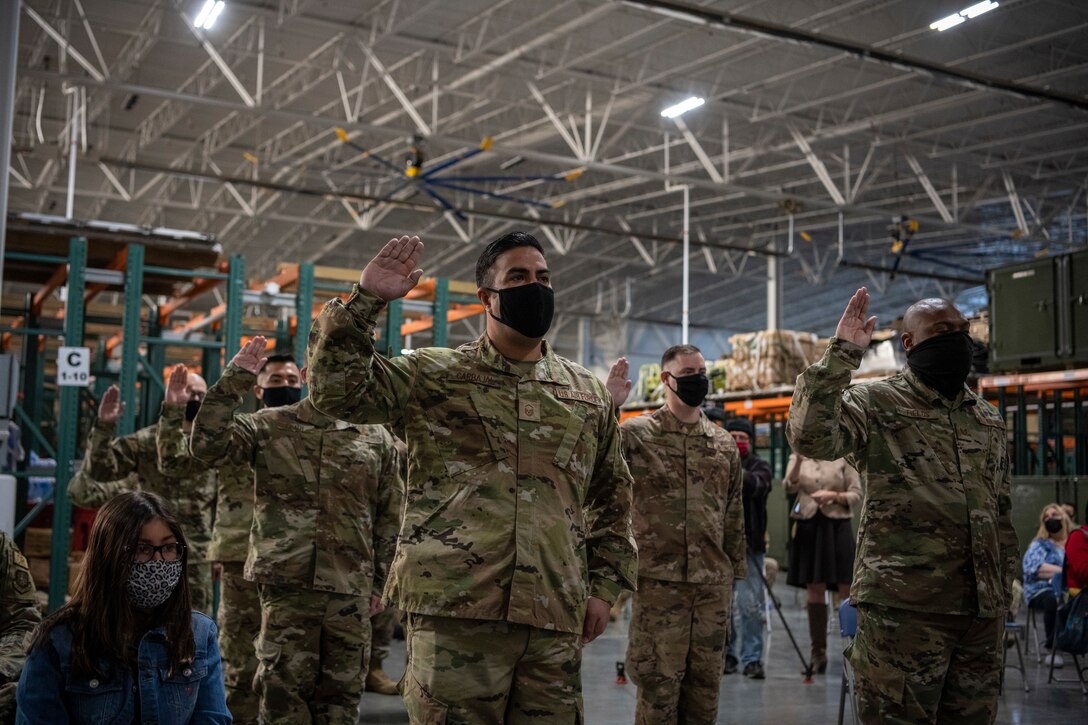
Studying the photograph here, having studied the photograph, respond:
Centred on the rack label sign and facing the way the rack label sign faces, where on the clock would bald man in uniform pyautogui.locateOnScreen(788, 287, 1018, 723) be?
The bald man in uniform is roughly at 11 o'clock from the rack label sign.

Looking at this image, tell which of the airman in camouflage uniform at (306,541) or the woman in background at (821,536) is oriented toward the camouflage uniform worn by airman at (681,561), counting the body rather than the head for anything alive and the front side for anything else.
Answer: the woman in background

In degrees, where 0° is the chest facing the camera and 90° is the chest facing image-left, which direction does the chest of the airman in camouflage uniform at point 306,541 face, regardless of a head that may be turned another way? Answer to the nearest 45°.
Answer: approximately 0°

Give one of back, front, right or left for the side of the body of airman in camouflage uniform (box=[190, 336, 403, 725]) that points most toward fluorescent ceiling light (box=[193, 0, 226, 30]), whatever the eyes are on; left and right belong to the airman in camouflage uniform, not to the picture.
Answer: back

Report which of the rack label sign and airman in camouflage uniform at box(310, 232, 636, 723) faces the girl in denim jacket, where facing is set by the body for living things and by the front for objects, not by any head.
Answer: the rack label sign

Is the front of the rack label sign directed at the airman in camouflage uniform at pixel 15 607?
yes

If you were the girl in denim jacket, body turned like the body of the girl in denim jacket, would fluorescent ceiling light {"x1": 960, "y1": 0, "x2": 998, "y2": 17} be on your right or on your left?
on your left

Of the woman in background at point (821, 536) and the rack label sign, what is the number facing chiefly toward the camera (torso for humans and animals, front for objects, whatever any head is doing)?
2

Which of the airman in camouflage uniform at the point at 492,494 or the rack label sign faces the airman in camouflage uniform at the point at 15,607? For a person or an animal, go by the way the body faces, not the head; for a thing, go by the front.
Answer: the rack label sign

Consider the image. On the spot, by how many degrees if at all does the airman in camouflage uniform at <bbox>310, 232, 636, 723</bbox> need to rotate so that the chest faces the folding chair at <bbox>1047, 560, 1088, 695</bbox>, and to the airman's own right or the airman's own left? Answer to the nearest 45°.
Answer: approximately 90° to the airman's own left
